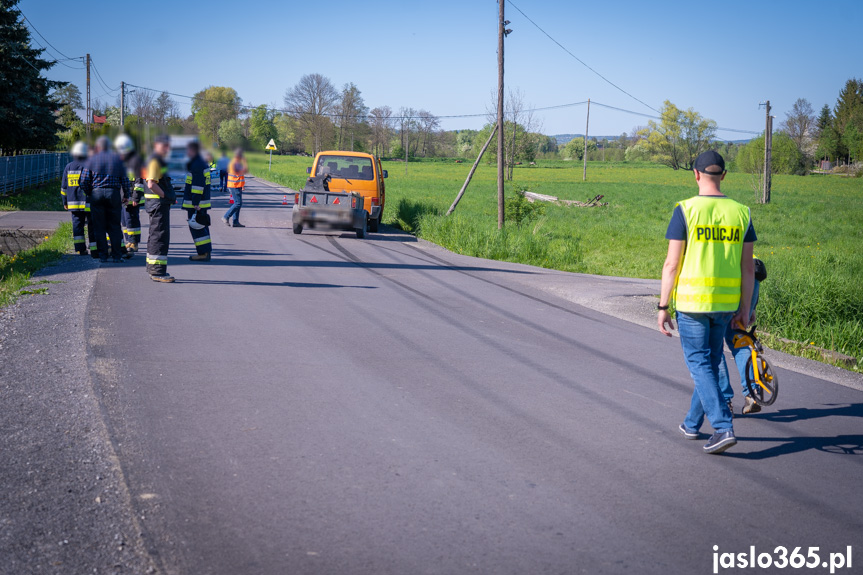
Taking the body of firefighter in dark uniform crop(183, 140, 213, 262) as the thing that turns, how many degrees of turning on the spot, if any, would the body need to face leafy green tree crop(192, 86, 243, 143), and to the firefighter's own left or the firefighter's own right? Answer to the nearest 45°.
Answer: approximately 90° to the firefighter's own right

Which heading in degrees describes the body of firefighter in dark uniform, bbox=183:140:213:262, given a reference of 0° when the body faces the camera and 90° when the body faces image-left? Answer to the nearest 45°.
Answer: approximately 90°

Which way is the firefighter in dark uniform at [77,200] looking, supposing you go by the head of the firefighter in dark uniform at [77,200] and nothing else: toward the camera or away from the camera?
away from the camera

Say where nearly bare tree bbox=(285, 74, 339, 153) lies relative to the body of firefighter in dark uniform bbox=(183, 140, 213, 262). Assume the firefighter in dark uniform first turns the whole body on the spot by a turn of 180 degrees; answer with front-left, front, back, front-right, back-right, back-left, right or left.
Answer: left

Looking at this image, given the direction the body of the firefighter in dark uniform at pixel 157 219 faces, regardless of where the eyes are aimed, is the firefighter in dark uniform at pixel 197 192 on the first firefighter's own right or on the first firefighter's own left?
on the first firefighter's own left
